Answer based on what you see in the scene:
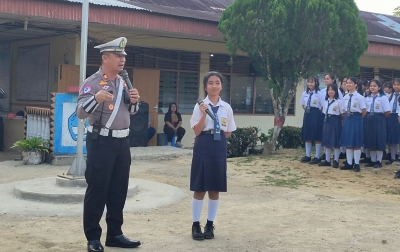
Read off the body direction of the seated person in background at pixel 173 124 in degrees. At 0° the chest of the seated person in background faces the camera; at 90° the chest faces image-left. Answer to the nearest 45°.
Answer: approximately 0°

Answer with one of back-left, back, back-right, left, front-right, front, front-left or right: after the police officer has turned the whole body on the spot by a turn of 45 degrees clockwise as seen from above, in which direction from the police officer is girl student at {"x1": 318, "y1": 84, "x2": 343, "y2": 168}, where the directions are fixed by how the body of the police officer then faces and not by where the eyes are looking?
back-left

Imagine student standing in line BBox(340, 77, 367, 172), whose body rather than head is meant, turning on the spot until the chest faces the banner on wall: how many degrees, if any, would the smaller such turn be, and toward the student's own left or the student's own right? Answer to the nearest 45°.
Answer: approximately 45° to the student's own right

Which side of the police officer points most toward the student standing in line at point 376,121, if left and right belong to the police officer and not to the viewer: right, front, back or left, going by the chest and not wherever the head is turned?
left

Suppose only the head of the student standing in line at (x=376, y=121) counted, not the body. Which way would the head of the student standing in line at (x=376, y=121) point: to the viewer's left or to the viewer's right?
to the viewer's left

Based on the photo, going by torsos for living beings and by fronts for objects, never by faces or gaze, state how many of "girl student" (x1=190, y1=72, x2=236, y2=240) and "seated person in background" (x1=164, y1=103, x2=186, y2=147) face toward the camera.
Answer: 2

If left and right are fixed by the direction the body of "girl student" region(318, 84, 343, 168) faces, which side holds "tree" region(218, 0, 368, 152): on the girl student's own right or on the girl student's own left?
on the girl student's own right
